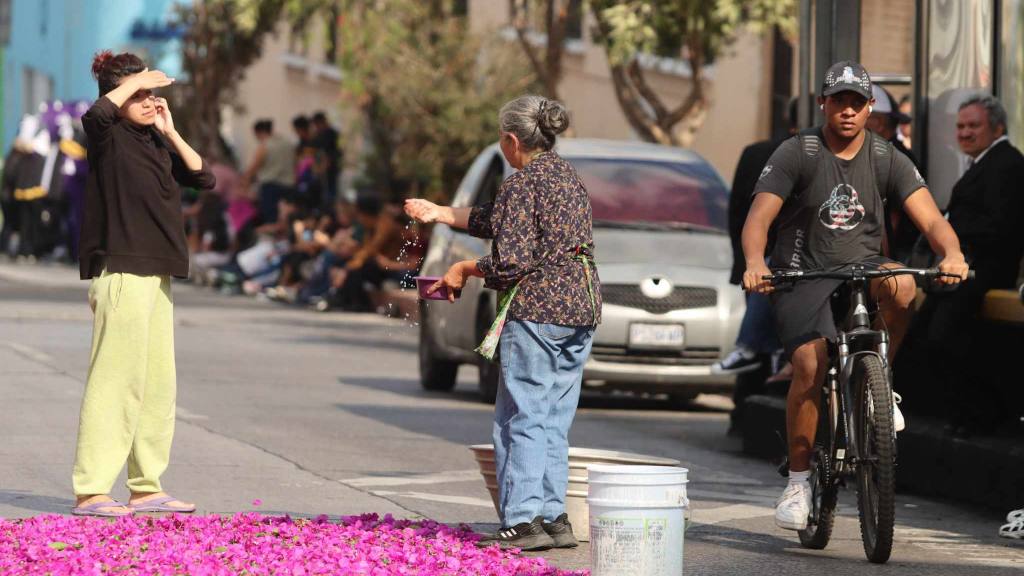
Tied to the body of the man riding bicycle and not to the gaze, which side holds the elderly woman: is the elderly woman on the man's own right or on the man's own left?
on the man's own right

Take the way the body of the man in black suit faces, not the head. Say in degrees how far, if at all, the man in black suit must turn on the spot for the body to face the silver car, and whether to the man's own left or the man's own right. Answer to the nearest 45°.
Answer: approximately 90° to the man's own right

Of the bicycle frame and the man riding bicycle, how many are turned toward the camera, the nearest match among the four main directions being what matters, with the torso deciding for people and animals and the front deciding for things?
2

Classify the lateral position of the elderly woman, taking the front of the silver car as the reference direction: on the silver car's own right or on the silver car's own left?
on the silver car's own right

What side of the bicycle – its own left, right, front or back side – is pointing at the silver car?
back

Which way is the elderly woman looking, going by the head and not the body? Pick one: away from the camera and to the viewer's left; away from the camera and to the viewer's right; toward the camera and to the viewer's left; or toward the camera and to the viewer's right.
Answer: away from the camera and to the viewer's left

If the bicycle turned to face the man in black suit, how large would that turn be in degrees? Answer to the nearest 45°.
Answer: approximately 180°

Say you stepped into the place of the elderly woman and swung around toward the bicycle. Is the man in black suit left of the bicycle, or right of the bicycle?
left

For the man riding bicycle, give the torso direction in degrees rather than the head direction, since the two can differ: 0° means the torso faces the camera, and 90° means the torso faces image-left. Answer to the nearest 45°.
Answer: approximately 0°

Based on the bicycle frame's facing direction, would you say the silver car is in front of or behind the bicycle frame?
behind

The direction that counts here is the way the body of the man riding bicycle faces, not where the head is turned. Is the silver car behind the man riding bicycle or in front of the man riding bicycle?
behind

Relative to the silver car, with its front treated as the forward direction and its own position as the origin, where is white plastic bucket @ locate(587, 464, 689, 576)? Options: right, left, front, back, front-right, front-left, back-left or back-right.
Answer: front-right
